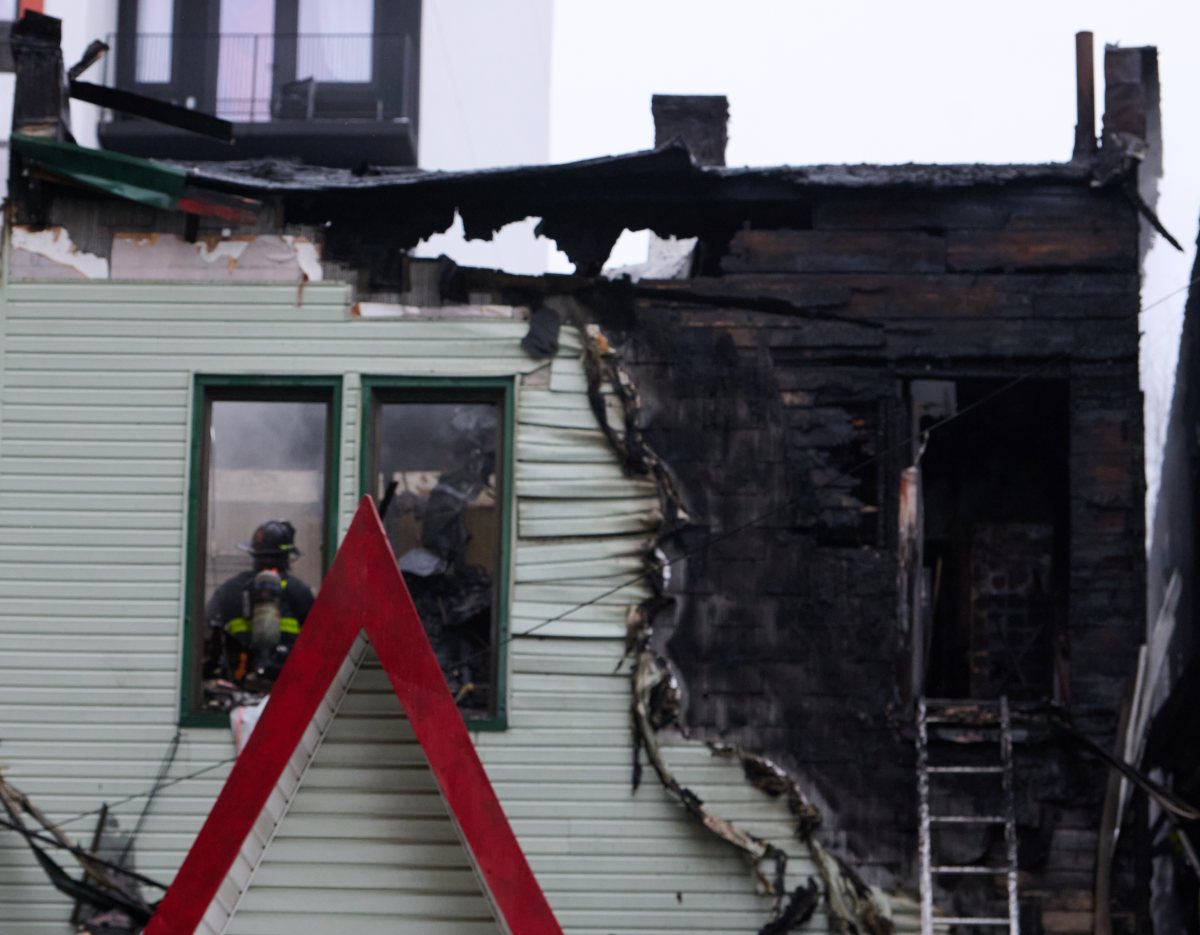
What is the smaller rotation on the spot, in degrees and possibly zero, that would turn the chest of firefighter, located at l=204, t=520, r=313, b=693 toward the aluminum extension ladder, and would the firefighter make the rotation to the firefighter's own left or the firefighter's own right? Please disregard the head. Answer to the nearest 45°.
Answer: approximately 90° to the firefighter's own right

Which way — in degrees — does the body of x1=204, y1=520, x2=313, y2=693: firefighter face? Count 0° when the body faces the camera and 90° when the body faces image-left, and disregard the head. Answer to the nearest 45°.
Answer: approximately 180°
